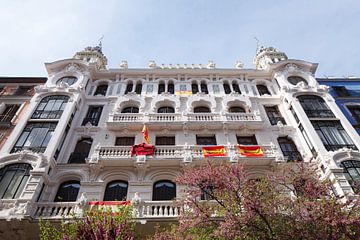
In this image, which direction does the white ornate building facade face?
toward the camera
